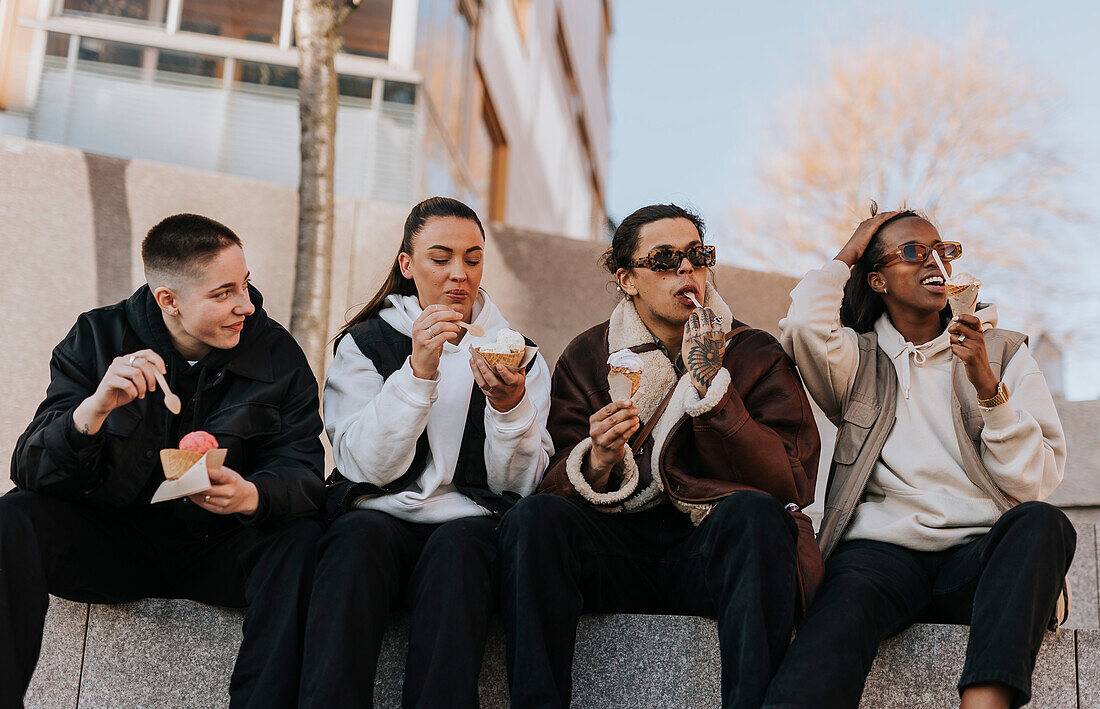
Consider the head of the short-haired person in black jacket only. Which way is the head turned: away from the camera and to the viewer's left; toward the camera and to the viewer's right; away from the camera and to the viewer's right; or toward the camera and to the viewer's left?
toward the camera and to the viewer's right

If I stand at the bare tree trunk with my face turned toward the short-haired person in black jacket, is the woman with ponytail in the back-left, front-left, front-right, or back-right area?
front-left

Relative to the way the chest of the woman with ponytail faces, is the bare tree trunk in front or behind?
behind

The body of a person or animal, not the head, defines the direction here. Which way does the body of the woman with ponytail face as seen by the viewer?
toward the camera

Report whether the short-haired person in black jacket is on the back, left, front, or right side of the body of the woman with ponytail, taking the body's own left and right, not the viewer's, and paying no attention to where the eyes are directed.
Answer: right

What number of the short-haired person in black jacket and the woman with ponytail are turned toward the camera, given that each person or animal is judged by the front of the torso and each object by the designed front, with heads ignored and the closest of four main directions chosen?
2

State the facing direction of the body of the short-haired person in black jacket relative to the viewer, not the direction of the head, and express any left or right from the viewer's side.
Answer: facing the viewer

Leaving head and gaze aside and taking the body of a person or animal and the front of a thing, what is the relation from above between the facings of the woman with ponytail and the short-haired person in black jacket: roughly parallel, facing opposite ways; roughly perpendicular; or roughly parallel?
roughly parallel

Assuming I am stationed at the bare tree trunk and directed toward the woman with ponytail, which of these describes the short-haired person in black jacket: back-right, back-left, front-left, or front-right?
front-right
